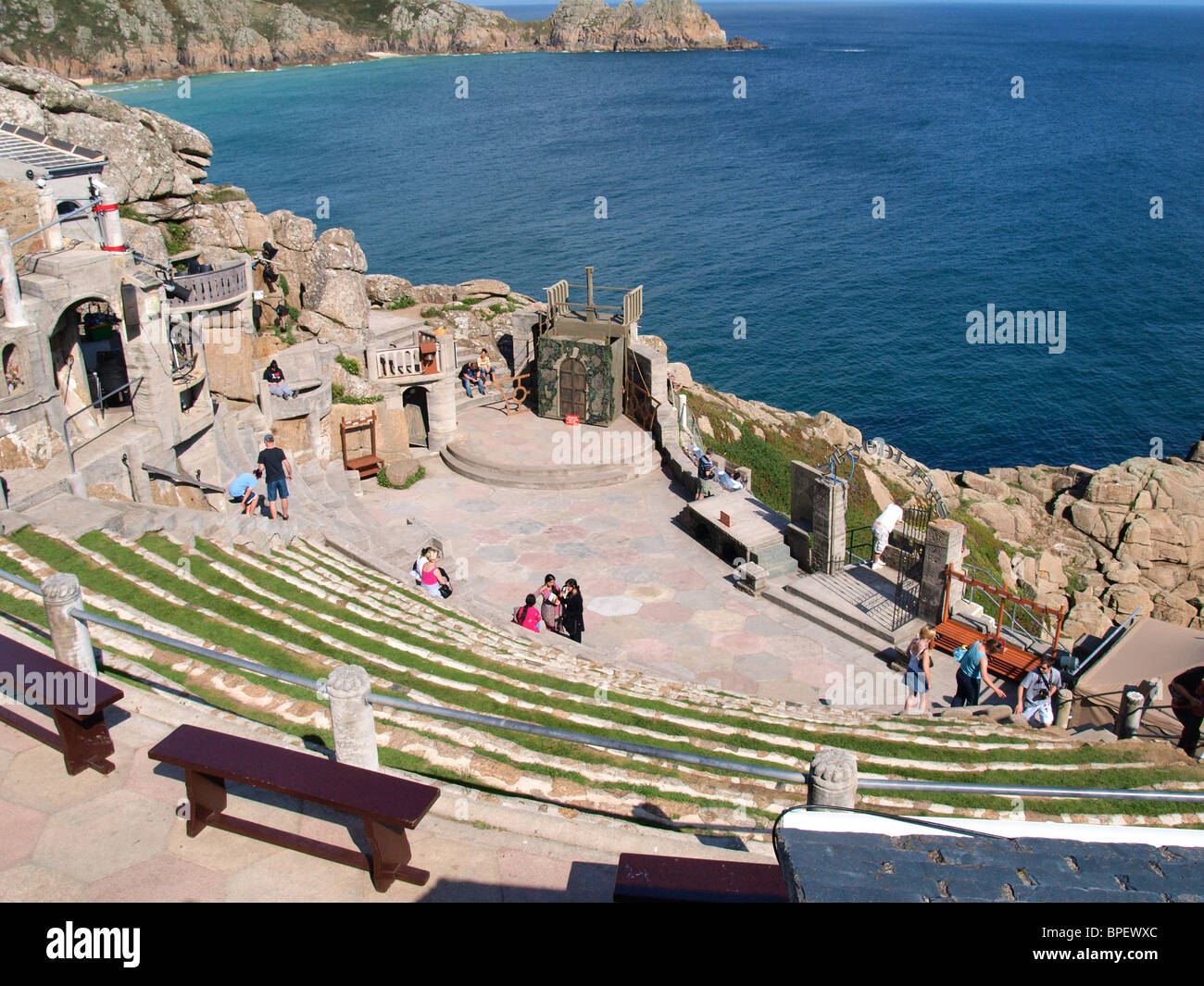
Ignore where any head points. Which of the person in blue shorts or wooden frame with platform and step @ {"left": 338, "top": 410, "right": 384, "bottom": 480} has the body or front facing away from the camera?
the person in blue shorts

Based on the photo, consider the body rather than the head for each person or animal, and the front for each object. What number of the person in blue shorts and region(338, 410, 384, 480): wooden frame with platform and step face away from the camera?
1

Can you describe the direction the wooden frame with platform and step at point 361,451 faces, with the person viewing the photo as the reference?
facing the viewer and to the right of the viewer

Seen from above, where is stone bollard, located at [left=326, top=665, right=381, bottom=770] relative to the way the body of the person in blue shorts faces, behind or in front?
behind

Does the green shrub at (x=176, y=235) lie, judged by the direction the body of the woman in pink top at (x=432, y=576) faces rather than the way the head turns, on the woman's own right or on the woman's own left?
on the woman's own left

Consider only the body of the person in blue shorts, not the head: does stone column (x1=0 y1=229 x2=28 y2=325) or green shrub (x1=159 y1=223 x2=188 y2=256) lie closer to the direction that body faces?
the green shrub

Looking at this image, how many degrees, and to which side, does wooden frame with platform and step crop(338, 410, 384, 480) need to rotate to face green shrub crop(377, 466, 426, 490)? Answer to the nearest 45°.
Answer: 0° — it already faces it

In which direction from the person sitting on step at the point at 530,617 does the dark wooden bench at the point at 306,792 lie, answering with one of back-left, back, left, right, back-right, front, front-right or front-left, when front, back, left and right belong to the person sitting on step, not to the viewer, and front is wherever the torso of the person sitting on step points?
back-right

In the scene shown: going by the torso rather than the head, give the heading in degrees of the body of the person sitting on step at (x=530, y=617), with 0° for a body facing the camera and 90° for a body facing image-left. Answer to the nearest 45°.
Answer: approximately 225°
